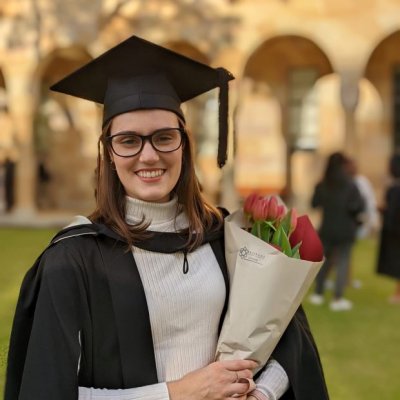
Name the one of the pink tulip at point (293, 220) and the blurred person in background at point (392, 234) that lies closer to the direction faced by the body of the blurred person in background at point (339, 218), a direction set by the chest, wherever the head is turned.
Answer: the blurred person in background

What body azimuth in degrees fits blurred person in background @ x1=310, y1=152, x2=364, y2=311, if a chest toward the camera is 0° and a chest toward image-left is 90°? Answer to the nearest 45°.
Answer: approximately 180°

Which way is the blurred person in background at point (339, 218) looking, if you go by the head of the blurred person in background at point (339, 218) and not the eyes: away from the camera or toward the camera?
away from the camera

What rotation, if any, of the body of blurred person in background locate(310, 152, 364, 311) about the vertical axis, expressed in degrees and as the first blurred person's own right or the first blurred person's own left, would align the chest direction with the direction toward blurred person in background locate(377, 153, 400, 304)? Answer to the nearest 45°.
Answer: approximately 45° to the first blurred person's own right

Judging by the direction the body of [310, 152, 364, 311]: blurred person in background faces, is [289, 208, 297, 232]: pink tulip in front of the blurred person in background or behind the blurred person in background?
behind

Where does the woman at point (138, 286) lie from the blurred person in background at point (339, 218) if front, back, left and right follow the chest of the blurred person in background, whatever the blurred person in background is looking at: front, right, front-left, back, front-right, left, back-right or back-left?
back

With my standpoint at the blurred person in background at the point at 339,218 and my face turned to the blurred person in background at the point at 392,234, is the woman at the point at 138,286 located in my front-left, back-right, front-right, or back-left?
back-right
